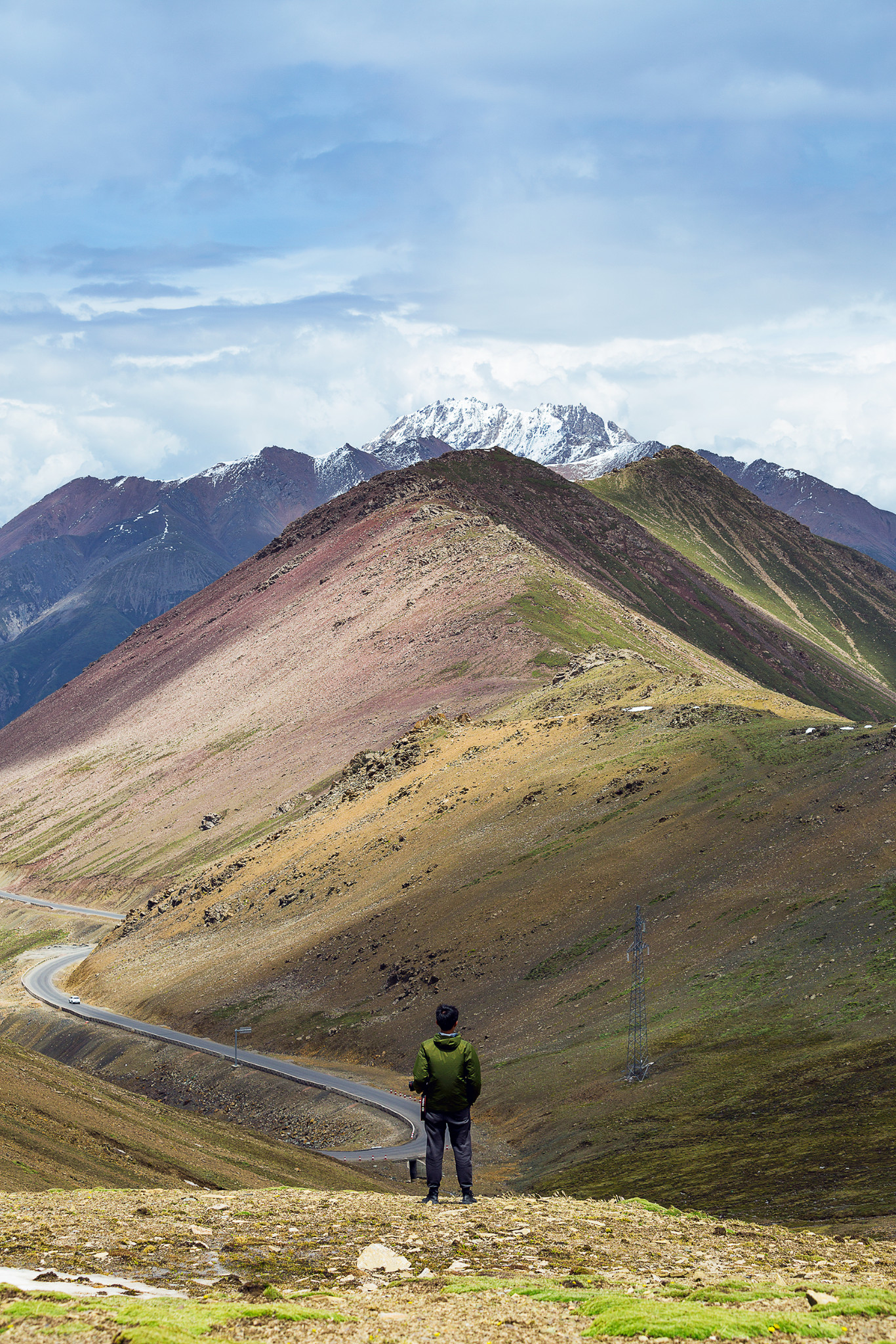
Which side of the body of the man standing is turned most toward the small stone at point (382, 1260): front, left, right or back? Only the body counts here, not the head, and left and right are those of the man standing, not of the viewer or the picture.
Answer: back

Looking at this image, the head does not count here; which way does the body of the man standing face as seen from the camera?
away from the camera

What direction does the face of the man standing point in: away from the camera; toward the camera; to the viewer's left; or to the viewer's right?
away from the camera
